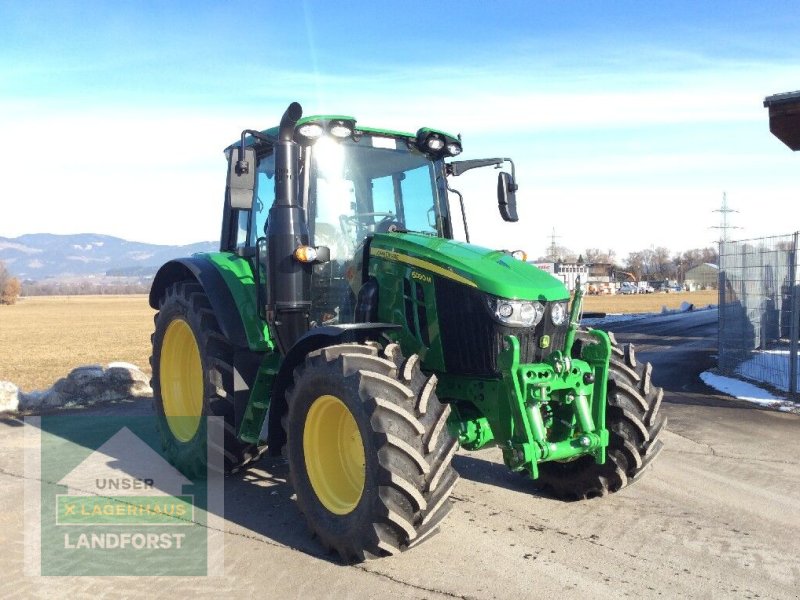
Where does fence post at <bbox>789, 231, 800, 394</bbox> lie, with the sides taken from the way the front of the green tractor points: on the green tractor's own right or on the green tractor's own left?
on the green tractor's own left

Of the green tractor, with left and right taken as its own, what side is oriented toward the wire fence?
left

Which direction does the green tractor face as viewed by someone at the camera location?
facing the viewer and to the right of the viewer

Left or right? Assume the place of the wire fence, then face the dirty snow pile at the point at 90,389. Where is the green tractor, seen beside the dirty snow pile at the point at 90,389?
left

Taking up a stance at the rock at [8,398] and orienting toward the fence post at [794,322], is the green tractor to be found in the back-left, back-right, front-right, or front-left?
front-right

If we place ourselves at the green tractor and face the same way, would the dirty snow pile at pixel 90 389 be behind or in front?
behind

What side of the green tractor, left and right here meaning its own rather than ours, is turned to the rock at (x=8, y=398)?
back
